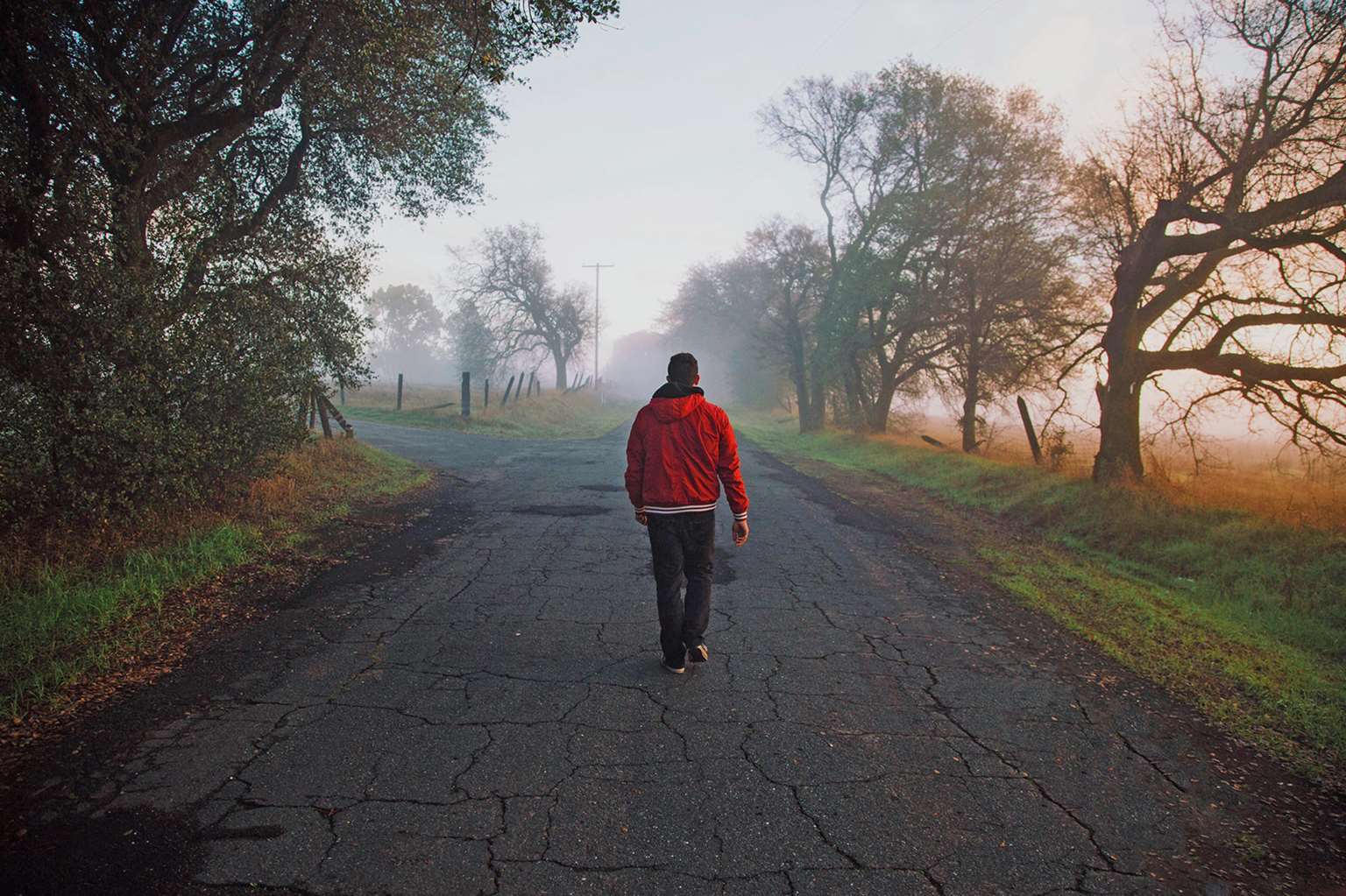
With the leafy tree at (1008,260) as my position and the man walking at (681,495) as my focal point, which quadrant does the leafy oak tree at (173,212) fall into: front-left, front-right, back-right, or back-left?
front-right

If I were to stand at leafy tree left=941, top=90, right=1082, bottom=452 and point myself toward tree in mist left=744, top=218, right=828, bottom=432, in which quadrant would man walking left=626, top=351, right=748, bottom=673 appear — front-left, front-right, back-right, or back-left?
back-left

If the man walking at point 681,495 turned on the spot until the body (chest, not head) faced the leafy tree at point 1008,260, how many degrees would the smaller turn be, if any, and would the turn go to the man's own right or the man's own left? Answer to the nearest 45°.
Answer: approximately 45° to the man's own right

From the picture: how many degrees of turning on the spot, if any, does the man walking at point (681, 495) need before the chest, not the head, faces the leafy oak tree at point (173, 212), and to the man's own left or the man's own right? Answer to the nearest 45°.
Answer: approximately 45° to the man's own left

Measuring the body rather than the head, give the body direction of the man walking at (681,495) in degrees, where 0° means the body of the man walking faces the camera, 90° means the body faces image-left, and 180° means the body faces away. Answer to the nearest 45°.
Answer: approximately 180°

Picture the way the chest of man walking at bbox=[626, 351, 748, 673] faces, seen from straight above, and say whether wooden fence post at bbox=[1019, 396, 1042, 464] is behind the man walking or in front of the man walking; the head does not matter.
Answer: in front

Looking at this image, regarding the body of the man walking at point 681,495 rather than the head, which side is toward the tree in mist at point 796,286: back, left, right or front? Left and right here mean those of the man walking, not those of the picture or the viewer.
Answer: front

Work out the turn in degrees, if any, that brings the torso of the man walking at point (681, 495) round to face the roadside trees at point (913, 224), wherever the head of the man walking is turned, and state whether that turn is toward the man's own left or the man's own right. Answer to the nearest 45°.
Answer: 0° — they already face it

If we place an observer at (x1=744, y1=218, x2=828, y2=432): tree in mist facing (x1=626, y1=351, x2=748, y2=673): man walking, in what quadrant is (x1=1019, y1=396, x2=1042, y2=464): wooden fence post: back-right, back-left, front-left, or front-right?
front-left
